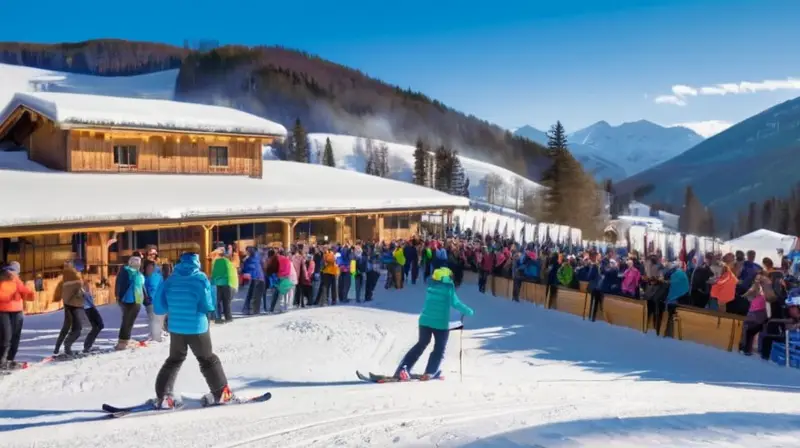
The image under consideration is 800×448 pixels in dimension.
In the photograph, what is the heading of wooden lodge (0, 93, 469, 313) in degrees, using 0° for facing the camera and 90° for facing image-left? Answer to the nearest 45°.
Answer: approximately 315°

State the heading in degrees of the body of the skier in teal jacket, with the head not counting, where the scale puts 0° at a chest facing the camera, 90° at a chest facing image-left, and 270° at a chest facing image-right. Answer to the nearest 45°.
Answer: approximately 225°

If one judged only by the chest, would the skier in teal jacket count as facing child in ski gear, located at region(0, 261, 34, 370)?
no

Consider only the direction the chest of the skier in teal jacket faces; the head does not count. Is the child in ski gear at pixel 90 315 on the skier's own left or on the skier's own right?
on the skier's own left

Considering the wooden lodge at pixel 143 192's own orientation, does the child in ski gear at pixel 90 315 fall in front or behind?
in front

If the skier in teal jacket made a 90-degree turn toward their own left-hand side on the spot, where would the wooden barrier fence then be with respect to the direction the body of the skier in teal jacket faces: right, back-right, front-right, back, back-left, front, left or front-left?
right

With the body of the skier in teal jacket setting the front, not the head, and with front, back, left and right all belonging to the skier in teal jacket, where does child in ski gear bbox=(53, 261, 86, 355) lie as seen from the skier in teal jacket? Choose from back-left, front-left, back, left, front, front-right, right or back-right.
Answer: back-left

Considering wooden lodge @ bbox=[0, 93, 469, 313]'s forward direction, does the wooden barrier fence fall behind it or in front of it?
in front

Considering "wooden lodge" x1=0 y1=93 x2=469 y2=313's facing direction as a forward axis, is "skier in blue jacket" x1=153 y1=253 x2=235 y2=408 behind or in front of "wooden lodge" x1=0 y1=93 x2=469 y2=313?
in front

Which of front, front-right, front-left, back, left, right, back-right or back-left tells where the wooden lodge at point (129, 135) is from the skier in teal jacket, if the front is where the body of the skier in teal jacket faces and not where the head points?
left

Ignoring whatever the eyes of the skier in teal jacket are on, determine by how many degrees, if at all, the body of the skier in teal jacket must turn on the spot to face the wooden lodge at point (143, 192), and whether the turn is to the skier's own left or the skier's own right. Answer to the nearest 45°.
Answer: approximately 90° to the skier's own left

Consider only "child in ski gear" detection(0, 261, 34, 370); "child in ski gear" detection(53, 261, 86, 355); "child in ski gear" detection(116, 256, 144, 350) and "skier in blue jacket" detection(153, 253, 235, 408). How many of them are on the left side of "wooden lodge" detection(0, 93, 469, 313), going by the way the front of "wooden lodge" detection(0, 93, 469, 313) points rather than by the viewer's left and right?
0

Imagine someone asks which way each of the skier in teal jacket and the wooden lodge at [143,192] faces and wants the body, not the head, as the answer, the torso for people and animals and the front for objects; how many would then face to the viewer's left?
0

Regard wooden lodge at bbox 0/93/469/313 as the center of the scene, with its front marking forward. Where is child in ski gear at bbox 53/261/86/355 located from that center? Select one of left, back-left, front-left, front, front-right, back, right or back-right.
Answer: front-right

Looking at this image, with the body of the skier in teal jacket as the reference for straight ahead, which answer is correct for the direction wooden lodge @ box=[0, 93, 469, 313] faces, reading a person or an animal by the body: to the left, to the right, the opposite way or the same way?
to the right

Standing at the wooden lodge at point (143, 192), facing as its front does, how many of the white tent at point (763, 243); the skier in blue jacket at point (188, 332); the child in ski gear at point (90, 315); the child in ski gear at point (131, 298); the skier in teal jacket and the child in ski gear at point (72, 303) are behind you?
0

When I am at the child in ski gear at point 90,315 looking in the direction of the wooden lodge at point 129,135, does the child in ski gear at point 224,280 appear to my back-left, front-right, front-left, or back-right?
front-right
